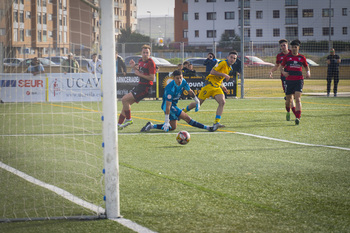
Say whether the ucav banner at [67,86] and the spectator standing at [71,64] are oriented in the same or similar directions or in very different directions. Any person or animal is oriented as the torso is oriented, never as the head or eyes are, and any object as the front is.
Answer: same or similar directions

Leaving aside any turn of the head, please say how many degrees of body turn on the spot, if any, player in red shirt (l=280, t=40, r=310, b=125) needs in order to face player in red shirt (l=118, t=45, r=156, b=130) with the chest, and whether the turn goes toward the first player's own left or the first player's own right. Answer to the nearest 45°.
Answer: approximately 45° to the first player's own right

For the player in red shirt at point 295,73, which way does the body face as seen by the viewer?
toward the camera

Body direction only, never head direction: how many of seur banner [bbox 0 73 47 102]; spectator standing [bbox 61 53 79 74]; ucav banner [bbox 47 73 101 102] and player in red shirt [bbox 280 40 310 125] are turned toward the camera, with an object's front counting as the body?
4

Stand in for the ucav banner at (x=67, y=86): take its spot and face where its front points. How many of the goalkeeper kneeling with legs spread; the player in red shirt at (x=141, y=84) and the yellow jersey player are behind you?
0

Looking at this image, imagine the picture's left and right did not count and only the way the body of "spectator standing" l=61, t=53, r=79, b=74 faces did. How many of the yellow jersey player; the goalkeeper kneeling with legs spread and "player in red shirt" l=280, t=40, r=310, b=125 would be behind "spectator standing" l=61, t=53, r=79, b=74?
0

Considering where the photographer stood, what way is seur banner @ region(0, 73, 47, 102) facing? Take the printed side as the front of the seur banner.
facing the viewer
